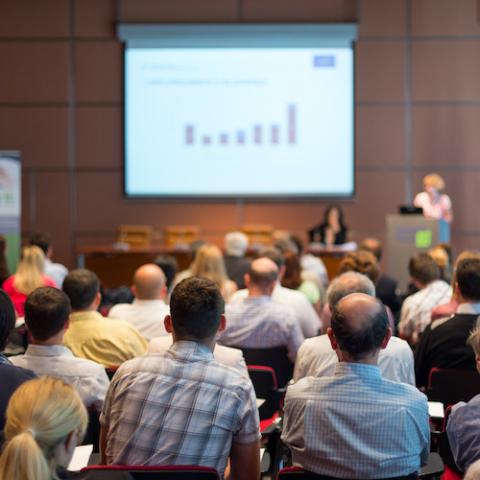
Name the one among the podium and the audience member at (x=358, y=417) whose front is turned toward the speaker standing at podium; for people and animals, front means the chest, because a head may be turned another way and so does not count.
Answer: the audience member

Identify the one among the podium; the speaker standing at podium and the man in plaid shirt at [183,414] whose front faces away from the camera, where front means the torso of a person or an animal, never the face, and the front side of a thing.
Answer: the man in plaid shirt

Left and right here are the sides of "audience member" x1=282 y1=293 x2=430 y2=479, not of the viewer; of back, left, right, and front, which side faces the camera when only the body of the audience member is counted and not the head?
back

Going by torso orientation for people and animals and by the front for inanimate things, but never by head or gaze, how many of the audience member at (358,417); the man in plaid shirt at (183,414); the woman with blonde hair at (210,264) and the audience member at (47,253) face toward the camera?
0

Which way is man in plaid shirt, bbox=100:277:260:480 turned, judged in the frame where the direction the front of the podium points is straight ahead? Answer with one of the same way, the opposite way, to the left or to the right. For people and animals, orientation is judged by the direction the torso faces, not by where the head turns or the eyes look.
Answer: the opposite way

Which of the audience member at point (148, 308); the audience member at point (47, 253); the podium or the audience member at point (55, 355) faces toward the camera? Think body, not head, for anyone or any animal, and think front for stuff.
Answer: the podium

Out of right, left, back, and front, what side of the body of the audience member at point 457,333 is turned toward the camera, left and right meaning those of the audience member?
back

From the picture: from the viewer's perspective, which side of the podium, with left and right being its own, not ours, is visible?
front

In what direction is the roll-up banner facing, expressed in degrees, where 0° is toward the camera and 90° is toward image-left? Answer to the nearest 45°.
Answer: approximately 0°

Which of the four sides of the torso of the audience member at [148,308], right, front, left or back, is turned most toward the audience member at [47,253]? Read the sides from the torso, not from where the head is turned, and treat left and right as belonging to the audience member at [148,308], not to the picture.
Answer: front

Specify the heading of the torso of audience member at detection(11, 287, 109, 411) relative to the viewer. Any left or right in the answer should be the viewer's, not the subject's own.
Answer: facing away from the viewer

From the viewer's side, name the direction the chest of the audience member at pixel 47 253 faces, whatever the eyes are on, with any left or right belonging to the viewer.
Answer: facing away from the viewer

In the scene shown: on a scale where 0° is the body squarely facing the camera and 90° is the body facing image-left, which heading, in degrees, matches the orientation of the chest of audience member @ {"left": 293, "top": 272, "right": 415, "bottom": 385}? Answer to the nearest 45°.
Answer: approximately 180°

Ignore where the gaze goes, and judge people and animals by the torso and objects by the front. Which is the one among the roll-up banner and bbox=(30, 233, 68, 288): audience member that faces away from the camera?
the audience member

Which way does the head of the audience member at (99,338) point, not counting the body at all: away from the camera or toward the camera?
away from the camera

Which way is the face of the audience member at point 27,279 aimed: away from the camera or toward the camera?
away from the camera
